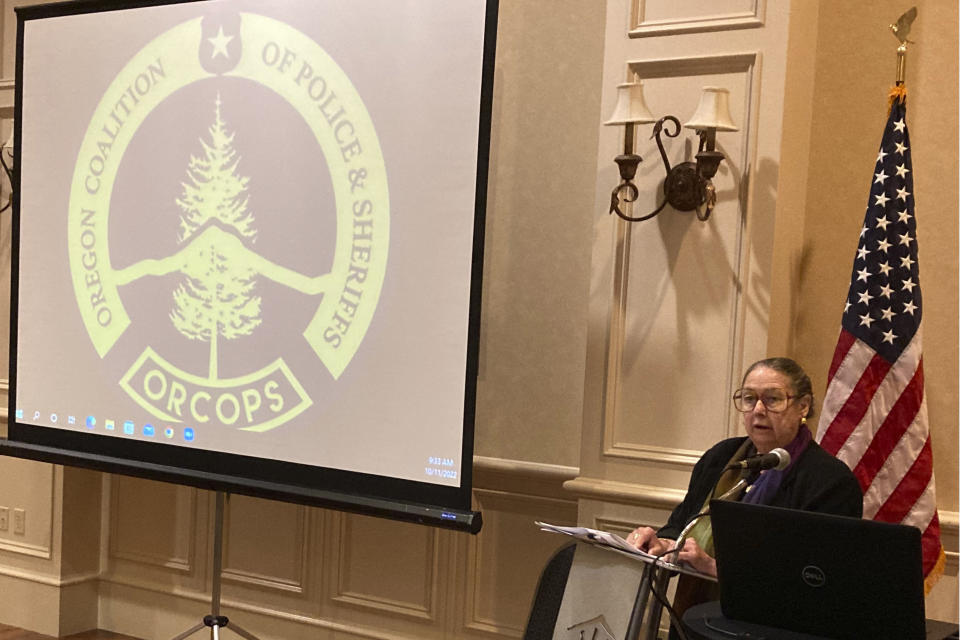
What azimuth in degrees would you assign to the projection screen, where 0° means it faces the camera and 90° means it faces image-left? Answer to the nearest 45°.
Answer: approximately 45°

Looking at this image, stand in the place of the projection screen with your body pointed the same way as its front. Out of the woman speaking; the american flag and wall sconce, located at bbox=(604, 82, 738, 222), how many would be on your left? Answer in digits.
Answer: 3

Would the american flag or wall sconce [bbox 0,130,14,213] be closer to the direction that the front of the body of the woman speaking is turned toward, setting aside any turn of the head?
the wall sconce

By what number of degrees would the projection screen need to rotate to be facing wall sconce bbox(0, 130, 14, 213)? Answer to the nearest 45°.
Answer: approximately 90° to its right

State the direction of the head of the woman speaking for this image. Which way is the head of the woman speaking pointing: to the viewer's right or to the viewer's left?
to the viewer's left

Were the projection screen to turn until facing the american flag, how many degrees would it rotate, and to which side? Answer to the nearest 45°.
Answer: approximately 90° to its left

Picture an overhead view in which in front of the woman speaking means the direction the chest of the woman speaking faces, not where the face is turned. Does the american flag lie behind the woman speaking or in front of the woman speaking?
behind

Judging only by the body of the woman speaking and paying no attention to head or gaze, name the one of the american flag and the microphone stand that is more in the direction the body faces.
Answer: the microphone stand

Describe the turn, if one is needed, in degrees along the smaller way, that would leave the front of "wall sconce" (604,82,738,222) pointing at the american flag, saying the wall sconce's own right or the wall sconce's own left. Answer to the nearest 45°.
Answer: approximately 135° to the wall sconce's own left

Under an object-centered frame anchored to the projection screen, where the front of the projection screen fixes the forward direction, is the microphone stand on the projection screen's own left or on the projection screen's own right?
on the projection screen's own left

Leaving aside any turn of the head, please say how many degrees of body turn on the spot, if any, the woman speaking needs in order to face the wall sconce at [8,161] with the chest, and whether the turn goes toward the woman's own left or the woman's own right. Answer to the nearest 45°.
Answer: approximately 45° to the woman's own right

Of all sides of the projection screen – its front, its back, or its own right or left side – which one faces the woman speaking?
left

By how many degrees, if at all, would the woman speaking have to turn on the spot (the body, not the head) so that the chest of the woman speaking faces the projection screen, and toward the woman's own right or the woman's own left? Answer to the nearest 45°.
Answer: approximately 45° to the woman's own right

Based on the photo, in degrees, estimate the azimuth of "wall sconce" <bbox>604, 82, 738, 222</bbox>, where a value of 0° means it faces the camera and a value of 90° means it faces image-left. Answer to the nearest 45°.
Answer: approximately 45°
